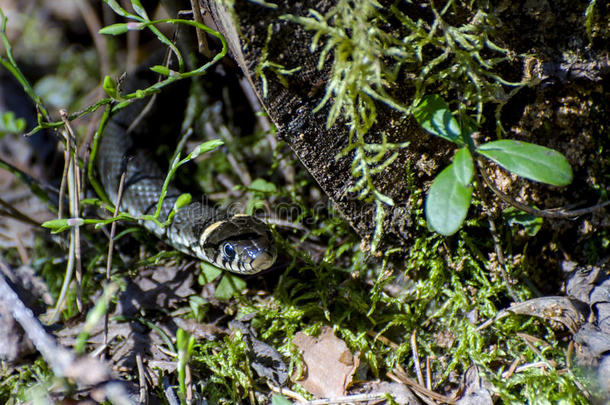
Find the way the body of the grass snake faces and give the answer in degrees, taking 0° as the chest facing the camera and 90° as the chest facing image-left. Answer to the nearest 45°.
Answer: approximately 315°

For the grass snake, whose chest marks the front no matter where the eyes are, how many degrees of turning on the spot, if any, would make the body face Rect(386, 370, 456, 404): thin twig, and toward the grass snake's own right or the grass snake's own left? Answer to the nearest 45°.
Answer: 0° — it already faces it

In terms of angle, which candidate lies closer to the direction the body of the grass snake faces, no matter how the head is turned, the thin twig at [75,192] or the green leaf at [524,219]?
the green leaf

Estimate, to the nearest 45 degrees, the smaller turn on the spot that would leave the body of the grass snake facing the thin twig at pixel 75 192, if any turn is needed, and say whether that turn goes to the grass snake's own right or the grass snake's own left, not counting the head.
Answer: approximately 90° to the grass snake's own right

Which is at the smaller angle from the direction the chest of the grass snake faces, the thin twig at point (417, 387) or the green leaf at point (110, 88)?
the thin twig
